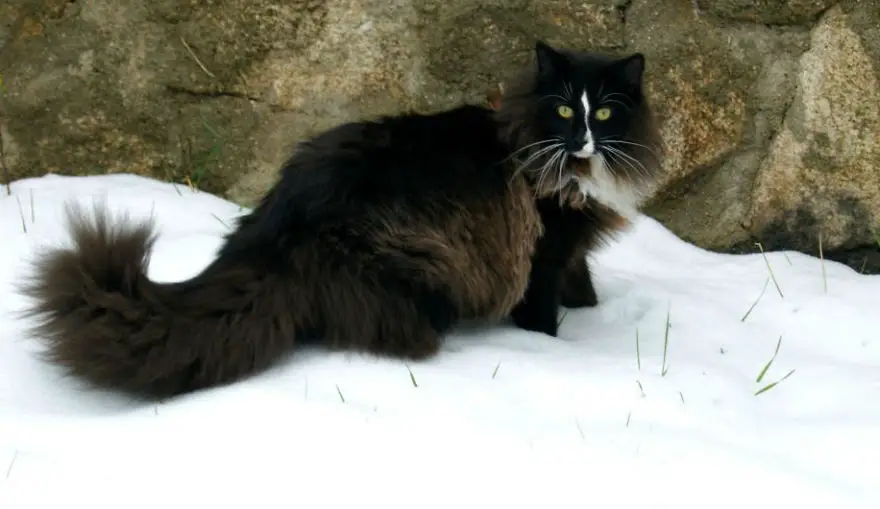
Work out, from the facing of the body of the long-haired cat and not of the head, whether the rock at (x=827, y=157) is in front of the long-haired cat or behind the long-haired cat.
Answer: in front

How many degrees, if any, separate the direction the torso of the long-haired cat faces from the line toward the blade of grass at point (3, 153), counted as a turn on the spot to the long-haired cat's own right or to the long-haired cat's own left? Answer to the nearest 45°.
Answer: approximately 135° to the long-haired cat's own left

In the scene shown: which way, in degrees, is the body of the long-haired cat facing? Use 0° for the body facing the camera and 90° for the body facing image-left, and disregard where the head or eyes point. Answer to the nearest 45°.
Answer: approximately 270°

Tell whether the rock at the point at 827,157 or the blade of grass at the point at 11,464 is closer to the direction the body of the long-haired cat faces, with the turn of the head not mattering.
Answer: the rock

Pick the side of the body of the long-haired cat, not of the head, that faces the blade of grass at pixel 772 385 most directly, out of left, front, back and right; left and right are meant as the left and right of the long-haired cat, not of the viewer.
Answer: front

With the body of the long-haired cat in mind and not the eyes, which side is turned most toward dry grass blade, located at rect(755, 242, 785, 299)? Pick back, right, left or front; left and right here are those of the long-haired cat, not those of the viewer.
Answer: front

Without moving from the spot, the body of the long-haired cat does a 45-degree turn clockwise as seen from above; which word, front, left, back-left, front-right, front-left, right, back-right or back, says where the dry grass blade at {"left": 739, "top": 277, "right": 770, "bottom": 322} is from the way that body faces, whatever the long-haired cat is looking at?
front-left

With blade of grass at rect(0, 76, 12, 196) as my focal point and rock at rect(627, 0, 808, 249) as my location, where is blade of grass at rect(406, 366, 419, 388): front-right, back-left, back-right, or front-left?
front-left

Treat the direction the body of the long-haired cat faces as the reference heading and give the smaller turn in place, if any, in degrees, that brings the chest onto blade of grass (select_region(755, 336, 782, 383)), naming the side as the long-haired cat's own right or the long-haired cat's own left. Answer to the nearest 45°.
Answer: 0° — it already faces it

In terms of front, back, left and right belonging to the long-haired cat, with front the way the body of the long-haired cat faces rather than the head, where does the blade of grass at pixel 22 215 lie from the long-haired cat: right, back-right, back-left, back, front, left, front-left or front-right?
back-left

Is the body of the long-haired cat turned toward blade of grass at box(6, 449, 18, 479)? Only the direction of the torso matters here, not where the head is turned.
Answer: no
